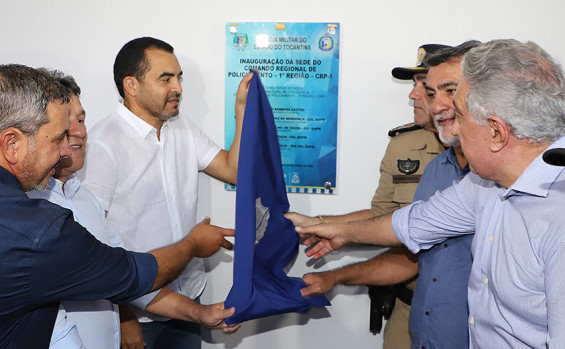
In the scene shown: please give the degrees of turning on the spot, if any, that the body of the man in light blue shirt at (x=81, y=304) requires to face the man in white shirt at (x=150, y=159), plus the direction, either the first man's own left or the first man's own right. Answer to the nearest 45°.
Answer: approximately 90° to the first man's own left

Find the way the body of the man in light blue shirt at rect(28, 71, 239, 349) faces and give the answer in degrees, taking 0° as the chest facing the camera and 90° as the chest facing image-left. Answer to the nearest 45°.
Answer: approximately 315°
